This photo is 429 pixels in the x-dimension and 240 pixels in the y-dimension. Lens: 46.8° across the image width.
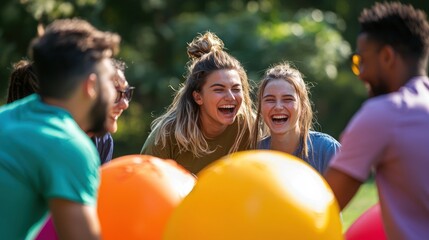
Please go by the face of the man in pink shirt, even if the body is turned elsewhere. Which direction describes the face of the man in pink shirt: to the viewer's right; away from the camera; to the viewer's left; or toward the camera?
to the viewer's left

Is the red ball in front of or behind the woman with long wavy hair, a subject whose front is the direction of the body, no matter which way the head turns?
in front

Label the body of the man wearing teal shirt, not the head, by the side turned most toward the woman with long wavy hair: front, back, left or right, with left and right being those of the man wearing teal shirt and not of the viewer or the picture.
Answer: front

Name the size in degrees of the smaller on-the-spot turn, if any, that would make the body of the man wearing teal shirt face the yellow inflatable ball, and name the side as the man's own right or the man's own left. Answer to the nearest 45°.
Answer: approximately 45° to the man's own right

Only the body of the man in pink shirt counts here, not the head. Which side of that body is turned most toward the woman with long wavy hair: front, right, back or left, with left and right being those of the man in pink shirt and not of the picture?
front

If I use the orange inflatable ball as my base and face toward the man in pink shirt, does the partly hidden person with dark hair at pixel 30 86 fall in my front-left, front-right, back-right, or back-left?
back-left

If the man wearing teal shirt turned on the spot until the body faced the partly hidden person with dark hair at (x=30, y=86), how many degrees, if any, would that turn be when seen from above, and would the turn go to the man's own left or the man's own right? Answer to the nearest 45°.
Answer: approximately 45° to the man's own left

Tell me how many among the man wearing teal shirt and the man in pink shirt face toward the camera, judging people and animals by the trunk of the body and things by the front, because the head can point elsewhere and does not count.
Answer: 0

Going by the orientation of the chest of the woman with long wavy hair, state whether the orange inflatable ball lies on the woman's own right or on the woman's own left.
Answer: on the woman's own right

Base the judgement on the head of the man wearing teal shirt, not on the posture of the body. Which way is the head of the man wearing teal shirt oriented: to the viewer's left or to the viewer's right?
to the viewer's right

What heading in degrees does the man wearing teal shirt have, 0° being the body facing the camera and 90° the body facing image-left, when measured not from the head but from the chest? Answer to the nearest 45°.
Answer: approximately 225°

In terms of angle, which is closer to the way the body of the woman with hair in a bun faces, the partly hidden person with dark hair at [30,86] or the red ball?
the red ball

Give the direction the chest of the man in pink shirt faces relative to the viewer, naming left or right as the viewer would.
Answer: facing away from the viewer and to the left of the viewer
